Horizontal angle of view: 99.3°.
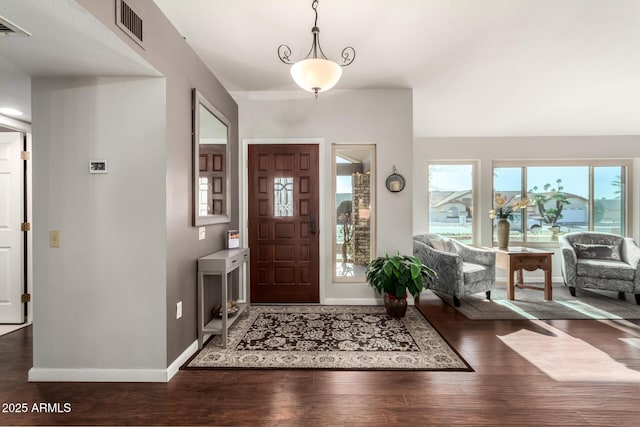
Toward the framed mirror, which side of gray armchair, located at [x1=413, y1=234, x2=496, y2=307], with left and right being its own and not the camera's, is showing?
right

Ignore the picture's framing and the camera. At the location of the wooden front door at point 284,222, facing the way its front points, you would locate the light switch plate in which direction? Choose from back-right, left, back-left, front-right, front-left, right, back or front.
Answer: front-right

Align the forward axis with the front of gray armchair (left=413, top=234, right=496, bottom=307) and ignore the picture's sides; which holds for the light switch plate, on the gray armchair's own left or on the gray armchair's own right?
on the gray armchair's own right

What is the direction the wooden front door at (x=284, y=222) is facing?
toward the camera

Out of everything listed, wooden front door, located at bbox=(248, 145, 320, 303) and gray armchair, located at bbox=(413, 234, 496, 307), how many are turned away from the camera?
0

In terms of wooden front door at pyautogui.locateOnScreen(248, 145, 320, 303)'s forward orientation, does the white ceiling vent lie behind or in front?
in front

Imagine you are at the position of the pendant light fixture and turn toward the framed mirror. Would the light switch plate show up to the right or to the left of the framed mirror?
left

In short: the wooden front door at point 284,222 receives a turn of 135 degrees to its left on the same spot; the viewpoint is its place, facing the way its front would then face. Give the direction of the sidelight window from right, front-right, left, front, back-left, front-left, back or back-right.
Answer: front-right

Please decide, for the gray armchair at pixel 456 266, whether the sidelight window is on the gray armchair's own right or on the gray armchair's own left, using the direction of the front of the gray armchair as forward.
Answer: on the gray armchair's own right

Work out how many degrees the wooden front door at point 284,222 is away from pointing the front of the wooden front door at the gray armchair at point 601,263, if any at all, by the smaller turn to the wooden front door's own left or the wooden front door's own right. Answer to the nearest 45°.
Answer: approximately 90° to the wooden front door's own left

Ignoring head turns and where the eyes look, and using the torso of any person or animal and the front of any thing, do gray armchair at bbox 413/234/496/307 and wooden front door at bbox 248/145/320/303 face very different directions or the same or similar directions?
same or similar directions

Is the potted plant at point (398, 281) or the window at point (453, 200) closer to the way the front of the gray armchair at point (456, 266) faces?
the potted plant

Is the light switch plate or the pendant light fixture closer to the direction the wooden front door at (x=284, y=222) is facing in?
the pendant light fixture

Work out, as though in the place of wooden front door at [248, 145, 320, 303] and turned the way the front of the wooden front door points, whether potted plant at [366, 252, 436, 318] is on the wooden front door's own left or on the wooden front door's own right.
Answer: on the wooden front door's own left
